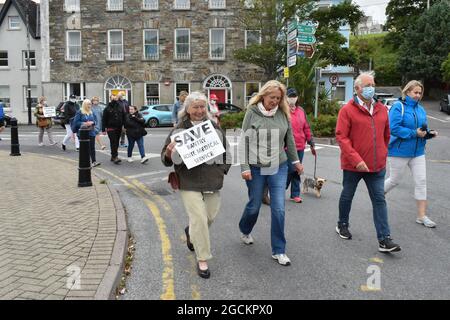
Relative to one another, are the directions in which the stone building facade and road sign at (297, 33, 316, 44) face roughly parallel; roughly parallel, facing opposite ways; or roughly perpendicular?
roughly parallel

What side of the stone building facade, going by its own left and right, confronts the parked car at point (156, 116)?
front

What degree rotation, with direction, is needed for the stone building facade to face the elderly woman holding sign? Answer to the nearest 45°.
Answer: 0° — it already faces them

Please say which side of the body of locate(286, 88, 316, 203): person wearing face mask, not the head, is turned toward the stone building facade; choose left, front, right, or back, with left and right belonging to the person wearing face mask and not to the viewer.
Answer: back

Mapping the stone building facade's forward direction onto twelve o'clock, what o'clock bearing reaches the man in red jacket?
The man in red jacket is roughly at 12 o'clock from the stone building facade.

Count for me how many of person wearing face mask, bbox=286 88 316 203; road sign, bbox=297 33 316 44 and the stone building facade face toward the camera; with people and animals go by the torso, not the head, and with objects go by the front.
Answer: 3

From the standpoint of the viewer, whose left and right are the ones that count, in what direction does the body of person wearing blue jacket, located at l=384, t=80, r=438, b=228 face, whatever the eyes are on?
facing the viewer and to the right of the viewer

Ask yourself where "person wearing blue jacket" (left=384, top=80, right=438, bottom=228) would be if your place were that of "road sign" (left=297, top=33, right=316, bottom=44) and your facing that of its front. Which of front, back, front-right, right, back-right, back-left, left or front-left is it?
front

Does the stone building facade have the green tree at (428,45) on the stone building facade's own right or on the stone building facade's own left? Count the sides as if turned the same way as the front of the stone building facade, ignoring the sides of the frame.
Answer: on the stone building facade's own left

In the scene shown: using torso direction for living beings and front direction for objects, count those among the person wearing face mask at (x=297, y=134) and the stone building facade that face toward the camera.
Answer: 2

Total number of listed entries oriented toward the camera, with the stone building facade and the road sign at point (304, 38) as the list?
2

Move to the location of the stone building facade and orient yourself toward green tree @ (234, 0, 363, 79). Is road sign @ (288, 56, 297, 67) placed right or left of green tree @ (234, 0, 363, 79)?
right

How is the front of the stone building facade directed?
toward the camera

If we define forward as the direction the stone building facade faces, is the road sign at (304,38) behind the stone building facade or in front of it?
in front

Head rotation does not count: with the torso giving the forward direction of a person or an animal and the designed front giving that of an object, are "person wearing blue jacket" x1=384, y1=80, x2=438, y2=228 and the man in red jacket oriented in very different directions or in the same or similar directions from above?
same or similar directions

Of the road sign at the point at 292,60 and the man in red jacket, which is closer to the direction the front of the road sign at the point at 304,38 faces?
the man in red jacket
